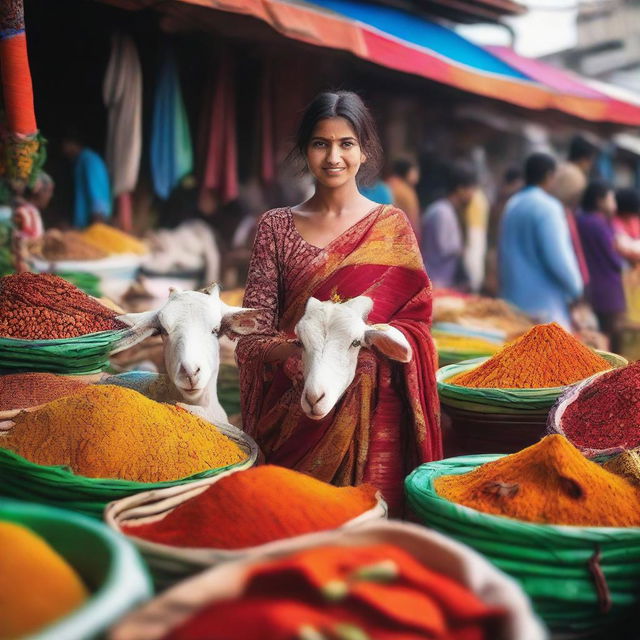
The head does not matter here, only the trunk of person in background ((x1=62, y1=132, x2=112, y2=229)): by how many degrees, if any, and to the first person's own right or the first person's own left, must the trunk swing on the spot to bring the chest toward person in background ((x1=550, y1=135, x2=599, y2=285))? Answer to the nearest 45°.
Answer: approximately 135° to the first person's own right

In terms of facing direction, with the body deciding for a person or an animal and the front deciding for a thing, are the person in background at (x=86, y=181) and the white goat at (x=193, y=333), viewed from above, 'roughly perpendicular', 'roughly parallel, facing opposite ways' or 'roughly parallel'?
roughly perpendicular

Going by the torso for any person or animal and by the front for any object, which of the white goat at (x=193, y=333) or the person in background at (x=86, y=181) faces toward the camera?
the white goat

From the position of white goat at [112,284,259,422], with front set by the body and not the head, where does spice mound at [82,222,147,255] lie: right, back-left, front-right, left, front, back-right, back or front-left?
back

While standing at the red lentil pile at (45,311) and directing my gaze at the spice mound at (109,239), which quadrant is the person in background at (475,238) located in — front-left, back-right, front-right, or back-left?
front-right

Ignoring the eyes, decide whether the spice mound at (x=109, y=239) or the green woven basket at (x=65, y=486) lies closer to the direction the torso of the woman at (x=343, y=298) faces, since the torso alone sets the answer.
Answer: the green woven basket

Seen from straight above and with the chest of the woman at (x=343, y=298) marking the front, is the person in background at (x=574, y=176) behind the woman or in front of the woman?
behind

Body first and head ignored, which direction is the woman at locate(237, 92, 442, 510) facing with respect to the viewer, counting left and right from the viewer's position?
facing the viewer

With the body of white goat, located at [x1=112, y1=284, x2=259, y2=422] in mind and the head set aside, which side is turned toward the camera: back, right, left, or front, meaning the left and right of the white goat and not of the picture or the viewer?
front

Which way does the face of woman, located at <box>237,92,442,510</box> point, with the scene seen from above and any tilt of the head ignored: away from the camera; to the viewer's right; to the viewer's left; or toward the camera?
toward the camera

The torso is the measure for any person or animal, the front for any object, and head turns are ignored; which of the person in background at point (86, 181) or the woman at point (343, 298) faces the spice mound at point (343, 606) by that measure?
the woman

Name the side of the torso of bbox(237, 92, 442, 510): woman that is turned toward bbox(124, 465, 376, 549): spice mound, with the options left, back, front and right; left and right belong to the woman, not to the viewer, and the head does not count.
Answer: front

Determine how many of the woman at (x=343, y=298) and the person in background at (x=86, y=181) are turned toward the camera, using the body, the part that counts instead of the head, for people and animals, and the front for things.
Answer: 1

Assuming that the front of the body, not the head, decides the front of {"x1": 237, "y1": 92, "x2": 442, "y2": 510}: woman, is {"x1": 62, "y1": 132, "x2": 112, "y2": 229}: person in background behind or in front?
behind
